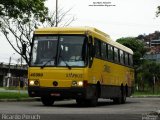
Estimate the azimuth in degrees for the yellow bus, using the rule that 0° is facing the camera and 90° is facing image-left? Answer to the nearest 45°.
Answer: approximately 45°
